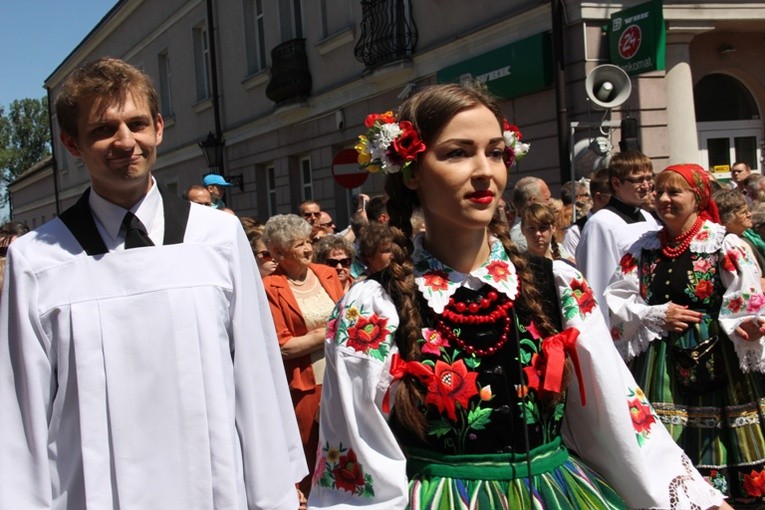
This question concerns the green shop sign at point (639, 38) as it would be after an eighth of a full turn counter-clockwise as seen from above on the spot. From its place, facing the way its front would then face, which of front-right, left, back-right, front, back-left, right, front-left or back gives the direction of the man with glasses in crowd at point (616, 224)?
front

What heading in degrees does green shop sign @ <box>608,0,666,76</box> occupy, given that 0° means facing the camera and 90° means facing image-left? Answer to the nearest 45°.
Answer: approximately 45°

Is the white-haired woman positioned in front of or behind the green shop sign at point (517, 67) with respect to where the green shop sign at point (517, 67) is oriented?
in front

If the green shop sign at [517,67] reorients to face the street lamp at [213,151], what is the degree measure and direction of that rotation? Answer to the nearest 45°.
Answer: approximately 90° to its right

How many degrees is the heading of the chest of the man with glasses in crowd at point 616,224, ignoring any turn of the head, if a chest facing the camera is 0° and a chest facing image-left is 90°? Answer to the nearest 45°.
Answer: approximately 315°

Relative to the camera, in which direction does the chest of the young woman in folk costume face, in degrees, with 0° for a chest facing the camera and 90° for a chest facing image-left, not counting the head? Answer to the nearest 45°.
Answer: approximately 315°

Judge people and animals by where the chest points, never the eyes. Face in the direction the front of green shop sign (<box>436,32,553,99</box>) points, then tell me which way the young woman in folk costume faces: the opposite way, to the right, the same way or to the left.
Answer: to the left

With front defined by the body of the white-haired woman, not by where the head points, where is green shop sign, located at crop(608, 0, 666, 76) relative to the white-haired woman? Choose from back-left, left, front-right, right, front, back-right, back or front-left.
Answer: left

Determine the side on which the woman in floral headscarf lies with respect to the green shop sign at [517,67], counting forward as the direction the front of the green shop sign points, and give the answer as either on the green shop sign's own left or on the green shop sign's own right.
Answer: on the green shop sign's own left

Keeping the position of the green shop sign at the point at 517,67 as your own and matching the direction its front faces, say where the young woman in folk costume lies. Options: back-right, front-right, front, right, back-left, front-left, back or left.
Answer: front-left
